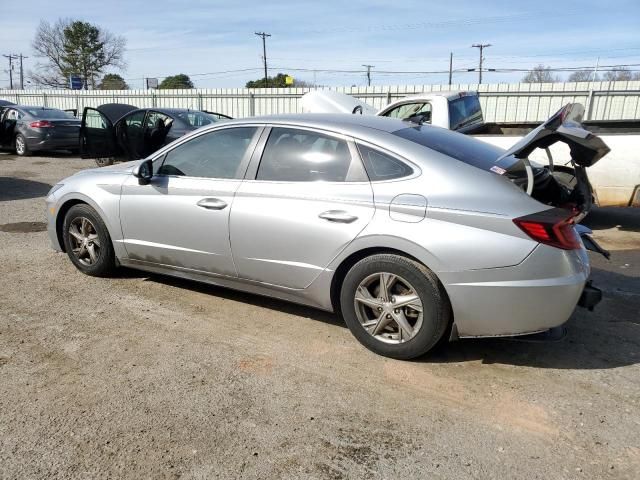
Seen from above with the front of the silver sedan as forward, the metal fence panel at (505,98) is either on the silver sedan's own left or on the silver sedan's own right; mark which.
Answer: on the silver sedan's own right

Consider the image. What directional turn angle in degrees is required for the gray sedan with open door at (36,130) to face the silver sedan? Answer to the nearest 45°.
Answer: approximately 135° to its left

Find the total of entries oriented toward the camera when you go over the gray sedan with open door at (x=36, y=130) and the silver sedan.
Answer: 0

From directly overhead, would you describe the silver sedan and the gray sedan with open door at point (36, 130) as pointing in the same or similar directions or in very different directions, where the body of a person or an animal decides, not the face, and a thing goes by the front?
same or similar directions

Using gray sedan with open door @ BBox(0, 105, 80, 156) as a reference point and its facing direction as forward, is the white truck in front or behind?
behind

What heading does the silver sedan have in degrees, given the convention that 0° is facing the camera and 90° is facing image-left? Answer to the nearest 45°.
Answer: approximately 135°

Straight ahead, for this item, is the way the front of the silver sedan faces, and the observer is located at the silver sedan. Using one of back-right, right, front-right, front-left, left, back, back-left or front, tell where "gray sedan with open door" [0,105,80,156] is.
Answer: front

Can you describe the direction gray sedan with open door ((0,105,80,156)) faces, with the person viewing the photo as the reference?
facing away from the viewer and to the left of the viewer

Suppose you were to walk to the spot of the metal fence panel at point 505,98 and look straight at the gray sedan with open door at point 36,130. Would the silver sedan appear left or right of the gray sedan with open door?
left

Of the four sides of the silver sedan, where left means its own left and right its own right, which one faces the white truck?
right

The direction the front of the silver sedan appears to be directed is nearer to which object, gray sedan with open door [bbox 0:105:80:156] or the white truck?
the gray sedan with open door
